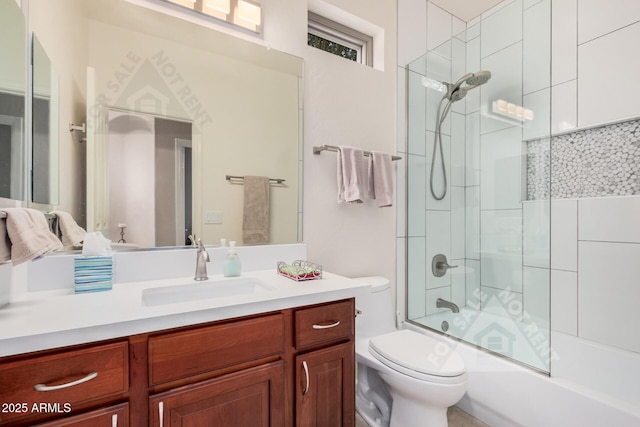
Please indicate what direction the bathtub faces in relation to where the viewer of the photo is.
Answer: facing the viewer and to the left of the viewer

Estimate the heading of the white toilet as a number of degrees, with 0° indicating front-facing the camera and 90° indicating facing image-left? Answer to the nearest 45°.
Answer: approximately 315°

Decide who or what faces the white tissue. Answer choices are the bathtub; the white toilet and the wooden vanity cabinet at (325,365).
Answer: the bathtub

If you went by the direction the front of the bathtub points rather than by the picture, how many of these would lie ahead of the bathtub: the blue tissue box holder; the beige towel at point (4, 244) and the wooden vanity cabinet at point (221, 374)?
3

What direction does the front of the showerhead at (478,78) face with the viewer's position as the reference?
facing the viewer and to the right of the viewer

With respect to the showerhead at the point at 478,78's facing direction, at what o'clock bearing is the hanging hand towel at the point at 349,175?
The hanging hand towel is roughly at 3 o'clock from the showerhead.

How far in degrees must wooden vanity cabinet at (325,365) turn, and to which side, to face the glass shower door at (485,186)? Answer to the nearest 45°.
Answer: approximately 90° to its left

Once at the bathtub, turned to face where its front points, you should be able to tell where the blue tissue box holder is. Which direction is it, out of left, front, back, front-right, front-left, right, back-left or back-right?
front

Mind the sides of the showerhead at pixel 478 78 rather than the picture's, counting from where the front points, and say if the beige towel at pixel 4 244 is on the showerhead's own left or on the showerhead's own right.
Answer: on the showerhead's own right

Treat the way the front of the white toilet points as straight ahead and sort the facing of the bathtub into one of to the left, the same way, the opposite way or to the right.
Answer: to the right

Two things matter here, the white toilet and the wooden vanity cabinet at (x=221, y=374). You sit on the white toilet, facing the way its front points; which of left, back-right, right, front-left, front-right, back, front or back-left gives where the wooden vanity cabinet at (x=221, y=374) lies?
right

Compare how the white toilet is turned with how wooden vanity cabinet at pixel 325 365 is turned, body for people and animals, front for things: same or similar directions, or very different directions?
same or similar directions

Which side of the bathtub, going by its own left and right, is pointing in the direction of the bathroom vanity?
front

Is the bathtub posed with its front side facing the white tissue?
yes

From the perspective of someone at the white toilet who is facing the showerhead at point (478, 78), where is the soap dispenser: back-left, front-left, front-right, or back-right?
back-left
